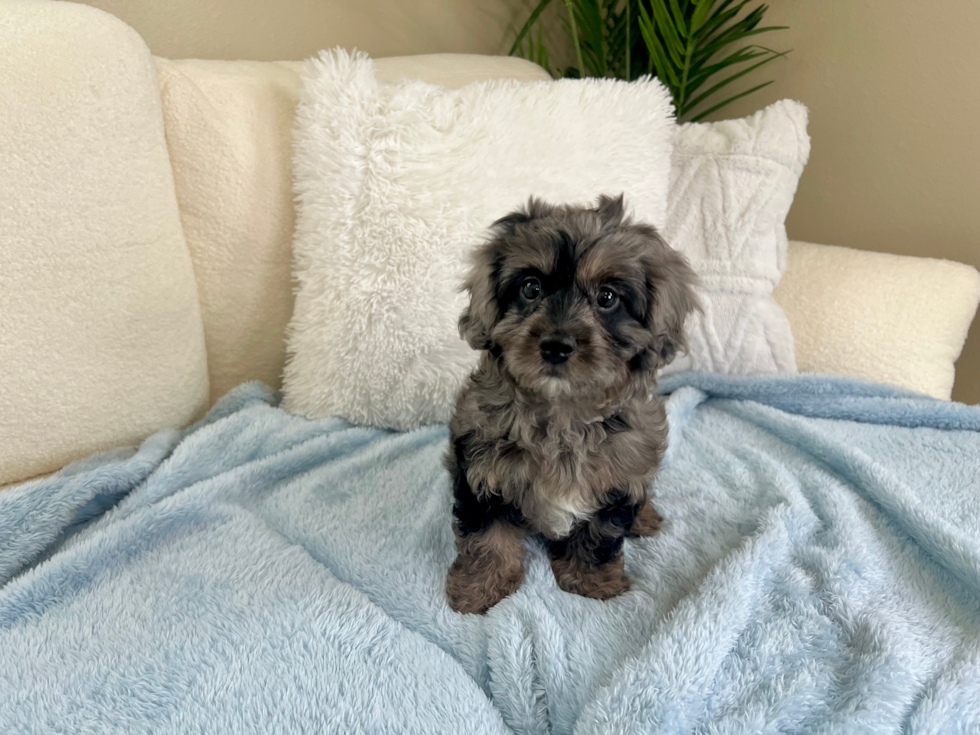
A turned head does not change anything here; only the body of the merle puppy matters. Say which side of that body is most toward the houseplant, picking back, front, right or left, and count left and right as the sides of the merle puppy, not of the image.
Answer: back

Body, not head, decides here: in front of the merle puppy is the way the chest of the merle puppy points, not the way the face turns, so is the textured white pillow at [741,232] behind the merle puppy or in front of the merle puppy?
behind

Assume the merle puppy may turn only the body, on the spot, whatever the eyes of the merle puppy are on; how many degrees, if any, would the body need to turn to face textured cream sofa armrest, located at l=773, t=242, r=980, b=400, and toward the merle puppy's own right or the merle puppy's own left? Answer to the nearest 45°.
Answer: approximately 135° to the merle puppy's own left

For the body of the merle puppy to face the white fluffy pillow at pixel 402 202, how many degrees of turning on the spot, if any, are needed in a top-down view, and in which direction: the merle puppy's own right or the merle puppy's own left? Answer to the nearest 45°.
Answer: approximately 135° to the merle puppy's own right

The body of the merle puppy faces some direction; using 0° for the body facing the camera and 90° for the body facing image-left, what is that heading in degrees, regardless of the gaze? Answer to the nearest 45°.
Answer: approximately 0°
